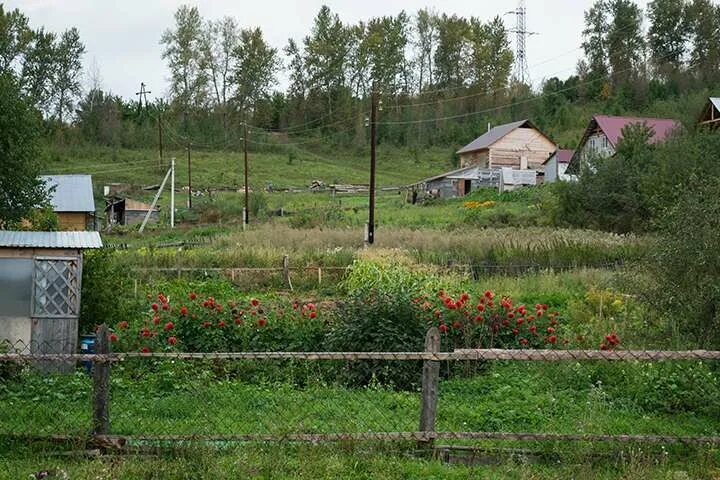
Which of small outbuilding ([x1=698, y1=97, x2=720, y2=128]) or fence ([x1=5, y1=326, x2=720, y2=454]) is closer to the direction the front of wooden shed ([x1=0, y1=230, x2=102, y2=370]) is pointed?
the fence

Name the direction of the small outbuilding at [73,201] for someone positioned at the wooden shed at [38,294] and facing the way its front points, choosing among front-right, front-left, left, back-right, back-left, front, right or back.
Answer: back

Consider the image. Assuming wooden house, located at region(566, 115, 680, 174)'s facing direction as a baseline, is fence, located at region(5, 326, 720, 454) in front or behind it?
in front

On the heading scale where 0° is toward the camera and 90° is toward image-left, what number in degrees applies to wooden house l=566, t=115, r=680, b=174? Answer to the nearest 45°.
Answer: approximately 45°

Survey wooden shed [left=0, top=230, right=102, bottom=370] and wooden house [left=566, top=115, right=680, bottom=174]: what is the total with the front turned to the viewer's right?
0

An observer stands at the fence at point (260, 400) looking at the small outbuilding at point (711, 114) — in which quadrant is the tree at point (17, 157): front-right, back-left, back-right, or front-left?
front-left

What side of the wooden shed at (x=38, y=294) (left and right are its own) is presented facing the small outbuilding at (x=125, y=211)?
back

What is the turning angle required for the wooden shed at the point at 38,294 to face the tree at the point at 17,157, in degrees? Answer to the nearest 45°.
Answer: approximately 180°

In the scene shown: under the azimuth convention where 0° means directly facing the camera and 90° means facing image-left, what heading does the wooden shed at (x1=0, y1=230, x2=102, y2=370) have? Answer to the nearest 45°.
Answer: approximately 0°
